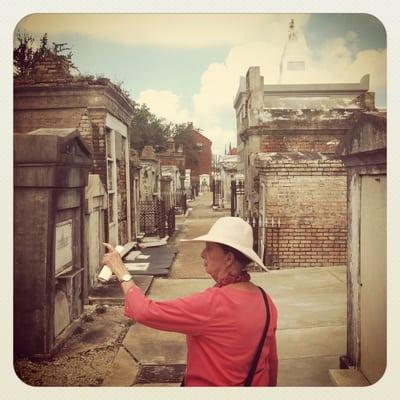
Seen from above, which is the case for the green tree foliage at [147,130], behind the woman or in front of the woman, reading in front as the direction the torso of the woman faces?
in front

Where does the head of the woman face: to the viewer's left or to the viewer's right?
to the viewer's left

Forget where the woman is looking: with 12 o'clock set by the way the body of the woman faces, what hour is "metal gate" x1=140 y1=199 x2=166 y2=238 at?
The metal gate is roughly at 1 o'clock from the woman.

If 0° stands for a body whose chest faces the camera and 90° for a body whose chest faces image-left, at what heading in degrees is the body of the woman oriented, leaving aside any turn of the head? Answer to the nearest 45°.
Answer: approximately 135°

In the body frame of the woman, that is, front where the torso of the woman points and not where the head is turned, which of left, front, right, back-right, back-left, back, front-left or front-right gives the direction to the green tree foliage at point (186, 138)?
front-right

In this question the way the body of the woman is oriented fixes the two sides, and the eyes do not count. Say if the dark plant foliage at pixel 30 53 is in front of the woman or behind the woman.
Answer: in front
